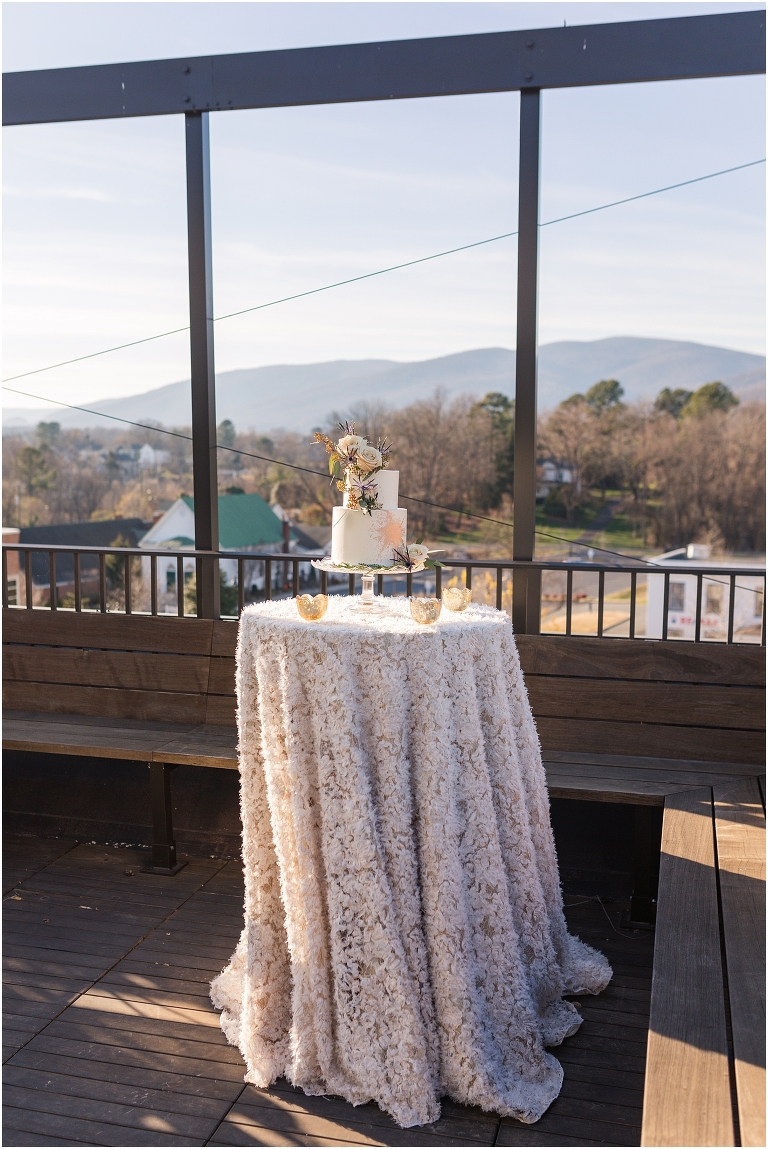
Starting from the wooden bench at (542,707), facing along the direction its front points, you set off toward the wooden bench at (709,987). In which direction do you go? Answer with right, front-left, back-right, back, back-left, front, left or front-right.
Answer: front

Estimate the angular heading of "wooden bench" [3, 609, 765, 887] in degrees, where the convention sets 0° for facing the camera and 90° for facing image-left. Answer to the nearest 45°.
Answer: approximately 0°

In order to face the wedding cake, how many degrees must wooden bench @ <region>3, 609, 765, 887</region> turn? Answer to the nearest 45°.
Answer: approximately 45° to its right

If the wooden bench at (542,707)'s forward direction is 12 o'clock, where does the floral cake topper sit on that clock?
The floral cake topper is roughly at 1 o'clock from the wooden bench.

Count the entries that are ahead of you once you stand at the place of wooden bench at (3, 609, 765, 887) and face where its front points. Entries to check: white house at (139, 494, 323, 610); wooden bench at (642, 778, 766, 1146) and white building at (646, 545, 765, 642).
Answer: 1

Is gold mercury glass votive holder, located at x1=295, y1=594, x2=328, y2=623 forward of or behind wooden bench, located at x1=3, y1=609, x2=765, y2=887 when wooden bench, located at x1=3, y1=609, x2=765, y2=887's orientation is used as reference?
forward

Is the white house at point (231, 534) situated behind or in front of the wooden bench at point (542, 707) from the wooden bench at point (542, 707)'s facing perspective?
behind

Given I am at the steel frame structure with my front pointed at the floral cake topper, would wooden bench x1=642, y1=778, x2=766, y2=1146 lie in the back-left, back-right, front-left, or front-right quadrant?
front-left

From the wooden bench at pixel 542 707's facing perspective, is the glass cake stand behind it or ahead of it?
ahead
